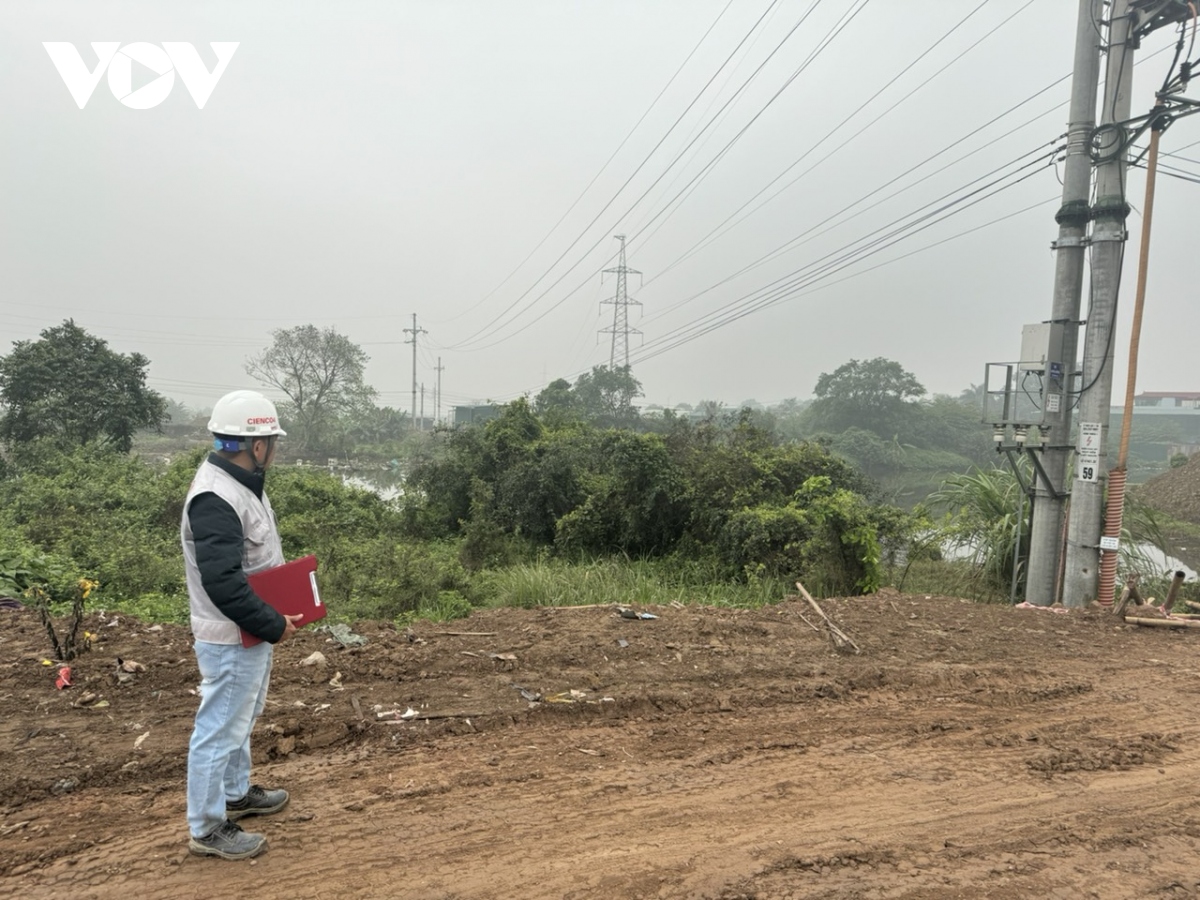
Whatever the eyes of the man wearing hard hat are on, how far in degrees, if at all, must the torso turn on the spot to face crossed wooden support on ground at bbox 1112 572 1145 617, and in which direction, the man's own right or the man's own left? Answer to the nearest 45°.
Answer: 0° — they already face it

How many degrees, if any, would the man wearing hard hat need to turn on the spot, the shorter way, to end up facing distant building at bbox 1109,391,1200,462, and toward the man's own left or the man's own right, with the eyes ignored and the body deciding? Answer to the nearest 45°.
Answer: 0° — they already face it

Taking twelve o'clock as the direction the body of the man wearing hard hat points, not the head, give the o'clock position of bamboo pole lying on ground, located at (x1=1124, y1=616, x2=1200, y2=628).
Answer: The bamboo pole lying on ground is roughly at 12 o'clock from the man wearing hard hat.

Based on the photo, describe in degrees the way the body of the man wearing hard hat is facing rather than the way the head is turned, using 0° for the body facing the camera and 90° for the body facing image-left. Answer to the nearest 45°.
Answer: approximately 270°

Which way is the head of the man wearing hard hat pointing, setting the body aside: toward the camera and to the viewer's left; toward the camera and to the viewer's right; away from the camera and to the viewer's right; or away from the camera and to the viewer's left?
away from the camera and to the viewer's right

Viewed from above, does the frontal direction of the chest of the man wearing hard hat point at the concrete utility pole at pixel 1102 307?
yes

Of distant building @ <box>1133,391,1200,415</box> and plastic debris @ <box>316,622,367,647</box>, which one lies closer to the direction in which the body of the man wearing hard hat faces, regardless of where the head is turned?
the distant building

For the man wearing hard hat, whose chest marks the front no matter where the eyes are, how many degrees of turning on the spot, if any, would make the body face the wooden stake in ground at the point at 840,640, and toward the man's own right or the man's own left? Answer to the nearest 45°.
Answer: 0° — they already face it

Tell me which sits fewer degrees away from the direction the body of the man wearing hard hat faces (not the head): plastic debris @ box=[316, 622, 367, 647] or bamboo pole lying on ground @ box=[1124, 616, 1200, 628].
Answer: the bamboo pole lying on ground

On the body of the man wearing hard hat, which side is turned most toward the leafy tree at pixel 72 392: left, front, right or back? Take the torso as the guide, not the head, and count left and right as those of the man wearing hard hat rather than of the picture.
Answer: left

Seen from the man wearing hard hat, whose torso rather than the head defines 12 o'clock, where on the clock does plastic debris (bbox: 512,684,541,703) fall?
The plastic debris is roughly at 11 o'clock from the man wearing hard hat.

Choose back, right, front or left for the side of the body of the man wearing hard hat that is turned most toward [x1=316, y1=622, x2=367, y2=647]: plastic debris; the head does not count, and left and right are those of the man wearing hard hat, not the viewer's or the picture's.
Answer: left
